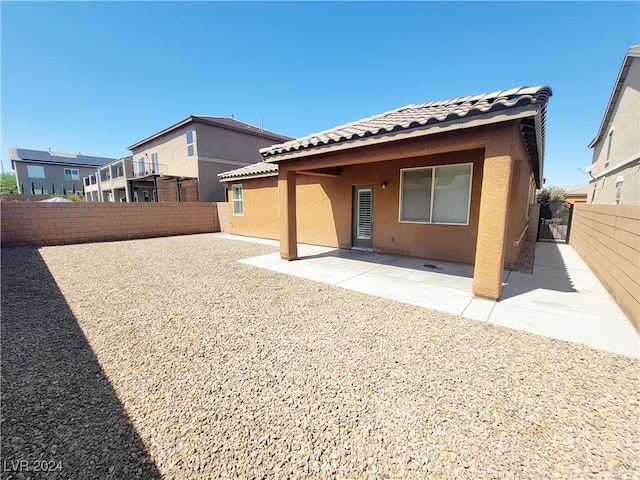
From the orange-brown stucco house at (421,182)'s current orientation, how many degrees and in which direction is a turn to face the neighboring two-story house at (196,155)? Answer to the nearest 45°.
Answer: approximately 90° to its left

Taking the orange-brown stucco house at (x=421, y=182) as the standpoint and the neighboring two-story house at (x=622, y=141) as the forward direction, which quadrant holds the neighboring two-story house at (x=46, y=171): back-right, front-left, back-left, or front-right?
back-left

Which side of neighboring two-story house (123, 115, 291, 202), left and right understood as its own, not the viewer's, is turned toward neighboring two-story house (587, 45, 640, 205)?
right

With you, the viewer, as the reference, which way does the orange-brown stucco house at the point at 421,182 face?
facing away from the viewer and to the right of the viewer

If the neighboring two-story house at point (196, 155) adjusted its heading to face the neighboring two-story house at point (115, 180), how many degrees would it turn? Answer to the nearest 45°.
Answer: approximately 90° to its left
